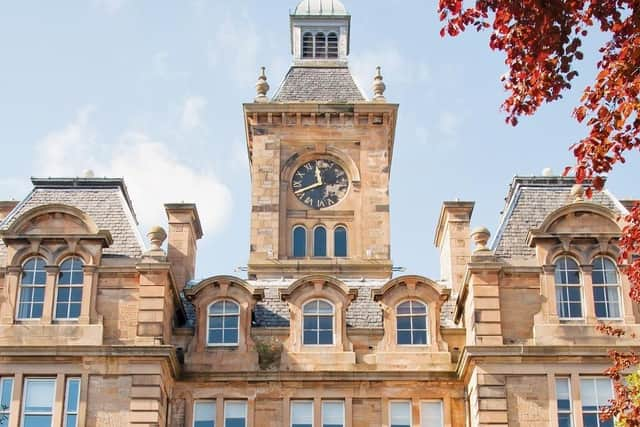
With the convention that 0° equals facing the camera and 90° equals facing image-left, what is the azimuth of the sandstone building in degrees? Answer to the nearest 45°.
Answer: approximately 0°
